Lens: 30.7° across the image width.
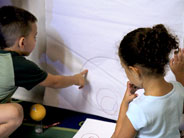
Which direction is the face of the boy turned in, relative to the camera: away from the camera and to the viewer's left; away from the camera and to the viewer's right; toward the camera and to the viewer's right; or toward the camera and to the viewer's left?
away from the camera and to the viewer's right

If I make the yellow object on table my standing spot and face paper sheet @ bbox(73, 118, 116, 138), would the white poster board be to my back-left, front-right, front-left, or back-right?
front-left

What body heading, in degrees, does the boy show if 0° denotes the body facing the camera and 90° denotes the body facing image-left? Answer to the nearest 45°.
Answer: approximately 225°

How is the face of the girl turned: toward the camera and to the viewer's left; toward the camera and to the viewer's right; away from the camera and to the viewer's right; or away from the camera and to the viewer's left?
away from the camera and to the viewer's left
